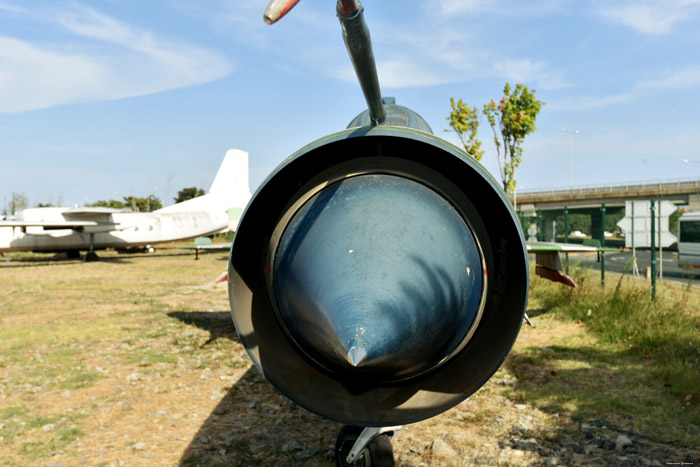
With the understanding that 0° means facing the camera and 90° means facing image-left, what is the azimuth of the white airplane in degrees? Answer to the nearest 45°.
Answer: approximately 90°

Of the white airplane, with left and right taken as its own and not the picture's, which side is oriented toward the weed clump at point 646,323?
left

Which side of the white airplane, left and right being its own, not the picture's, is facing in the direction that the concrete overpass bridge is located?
back

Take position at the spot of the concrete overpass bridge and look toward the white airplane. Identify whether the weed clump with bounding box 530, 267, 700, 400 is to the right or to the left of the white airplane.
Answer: left
